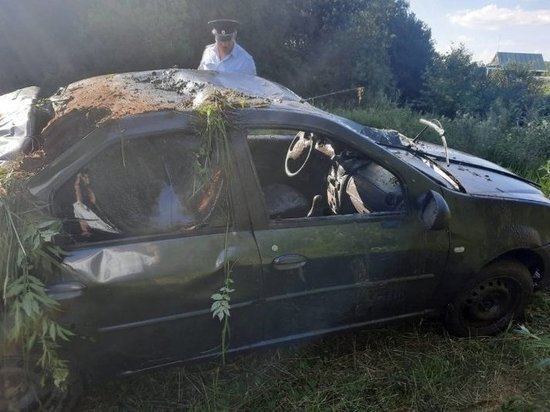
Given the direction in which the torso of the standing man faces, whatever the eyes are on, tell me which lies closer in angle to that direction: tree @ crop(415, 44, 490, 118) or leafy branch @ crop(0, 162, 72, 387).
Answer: the leafy branch

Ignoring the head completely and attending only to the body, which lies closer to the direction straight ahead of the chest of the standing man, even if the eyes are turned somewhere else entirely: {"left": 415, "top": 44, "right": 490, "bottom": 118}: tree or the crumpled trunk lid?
the crumpled trunk lid

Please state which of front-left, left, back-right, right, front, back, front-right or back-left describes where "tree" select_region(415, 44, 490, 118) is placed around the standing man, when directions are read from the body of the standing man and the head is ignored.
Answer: back-left

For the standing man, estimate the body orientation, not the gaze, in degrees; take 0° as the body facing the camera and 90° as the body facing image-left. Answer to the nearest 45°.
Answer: approximately 0°

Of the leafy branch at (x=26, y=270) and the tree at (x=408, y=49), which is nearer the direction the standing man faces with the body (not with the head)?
the leafy branch

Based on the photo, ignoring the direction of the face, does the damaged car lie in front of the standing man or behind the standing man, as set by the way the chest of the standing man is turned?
in front

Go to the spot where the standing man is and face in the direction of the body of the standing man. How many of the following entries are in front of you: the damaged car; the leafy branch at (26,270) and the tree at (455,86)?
2

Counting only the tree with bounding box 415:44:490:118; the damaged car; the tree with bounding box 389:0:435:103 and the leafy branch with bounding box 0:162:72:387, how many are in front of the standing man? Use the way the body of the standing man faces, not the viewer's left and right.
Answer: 2

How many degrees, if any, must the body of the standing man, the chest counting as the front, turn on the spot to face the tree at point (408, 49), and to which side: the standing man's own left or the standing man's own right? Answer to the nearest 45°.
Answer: approximately 135° to the standing man's own left

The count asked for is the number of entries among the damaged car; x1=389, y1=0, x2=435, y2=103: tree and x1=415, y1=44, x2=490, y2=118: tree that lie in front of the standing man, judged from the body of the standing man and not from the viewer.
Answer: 1
